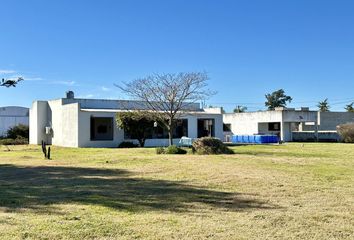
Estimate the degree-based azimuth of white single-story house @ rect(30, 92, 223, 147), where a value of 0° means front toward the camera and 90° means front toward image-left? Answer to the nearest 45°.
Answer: approximately 315°

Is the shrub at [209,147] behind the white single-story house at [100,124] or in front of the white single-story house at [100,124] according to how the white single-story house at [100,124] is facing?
in front

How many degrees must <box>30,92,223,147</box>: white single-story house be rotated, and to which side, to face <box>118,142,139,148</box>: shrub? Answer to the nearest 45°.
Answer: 0° — it already faces it

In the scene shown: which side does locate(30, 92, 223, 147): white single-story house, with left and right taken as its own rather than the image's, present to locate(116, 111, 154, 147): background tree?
front
